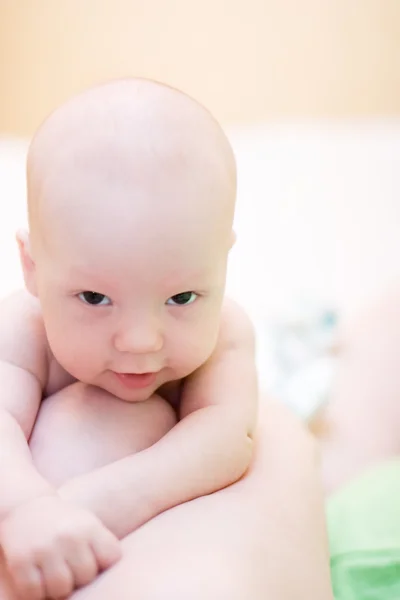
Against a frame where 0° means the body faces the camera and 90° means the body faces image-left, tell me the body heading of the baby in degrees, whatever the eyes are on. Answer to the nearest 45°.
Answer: approximately 0°
